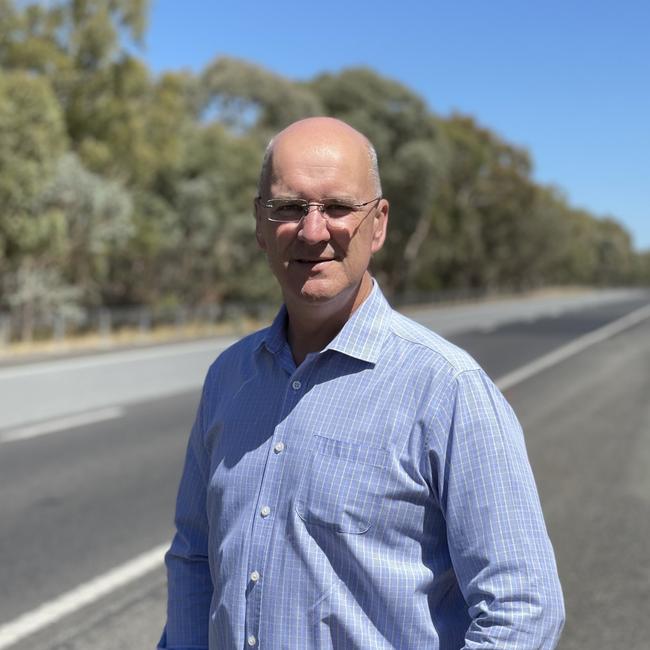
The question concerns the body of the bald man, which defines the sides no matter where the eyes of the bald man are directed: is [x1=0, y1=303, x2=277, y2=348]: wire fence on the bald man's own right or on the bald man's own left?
on the bald man's own right

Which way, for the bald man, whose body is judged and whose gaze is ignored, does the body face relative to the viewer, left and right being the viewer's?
facing the viewer and to the left of the viewer

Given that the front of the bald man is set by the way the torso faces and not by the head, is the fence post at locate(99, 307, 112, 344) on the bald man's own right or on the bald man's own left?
on the bald man's own right

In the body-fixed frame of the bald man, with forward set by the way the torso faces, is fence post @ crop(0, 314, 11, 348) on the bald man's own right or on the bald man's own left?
on the bald man's own right
